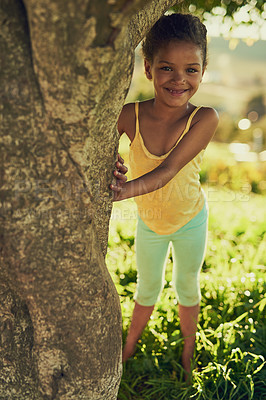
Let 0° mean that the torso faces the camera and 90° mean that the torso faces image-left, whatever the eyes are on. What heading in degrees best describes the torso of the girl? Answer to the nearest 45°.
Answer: approximately 0°
